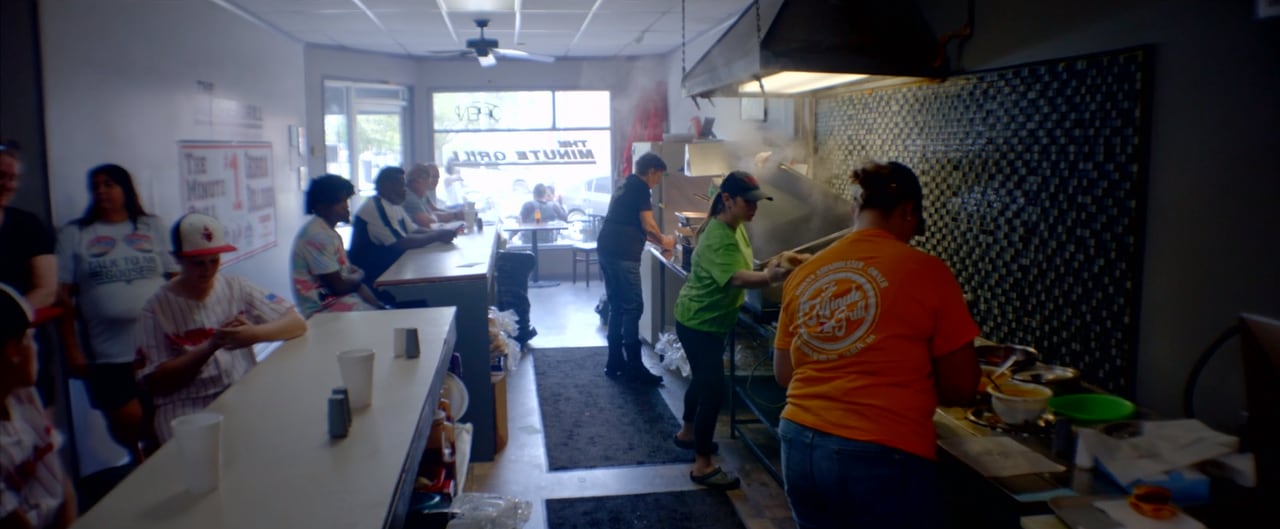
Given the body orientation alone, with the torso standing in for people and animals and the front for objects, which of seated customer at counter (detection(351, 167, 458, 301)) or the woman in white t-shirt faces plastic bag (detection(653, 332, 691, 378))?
the seated customer at counter

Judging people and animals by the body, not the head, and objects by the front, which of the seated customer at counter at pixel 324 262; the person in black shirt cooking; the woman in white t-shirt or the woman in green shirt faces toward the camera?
the woman in white t-shirt

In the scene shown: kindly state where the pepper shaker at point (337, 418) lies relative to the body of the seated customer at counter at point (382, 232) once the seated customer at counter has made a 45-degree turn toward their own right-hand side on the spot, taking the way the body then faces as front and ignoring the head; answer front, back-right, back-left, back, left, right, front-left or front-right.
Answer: front-right

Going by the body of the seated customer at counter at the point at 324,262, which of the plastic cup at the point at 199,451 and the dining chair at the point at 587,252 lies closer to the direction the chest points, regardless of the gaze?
the dining chair

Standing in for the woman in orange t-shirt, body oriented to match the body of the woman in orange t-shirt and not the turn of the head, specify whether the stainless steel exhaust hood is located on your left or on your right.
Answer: on your left

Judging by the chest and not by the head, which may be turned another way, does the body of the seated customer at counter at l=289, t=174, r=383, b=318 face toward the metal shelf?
yes

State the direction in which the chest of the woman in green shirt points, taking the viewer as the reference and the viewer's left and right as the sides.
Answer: facing to the right of the viewer

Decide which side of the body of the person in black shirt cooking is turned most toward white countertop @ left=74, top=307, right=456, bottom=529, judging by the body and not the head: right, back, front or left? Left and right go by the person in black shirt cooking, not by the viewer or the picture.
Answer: right

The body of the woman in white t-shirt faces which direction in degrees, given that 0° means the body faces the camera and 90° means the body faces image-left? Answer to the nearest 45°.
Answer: approximately 0°

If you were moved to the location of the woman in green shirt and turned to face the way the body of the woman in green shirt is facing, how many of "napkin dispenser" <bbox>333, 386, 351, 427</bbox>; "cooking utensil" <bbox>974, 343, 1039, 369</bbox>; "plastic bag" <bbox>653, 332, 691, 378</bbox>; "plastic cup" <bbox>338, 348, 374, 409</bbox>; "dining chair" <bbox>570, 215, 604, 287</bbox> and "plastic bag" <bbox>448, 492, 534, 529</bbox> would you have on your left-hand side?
2

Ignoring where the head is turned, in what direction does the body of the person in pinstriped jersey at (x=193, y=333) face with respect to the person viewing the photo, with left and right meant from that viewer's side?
facing the viewer and to the right of the viewer

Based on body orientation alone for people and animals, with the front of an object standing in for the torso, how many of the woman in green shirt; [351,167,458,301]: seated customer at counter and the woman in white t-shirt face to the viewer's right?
2

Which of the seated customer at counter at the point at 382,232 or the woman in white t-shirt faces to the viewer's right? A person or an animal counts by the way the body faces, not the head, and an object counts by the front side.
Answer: the seated customer at counter

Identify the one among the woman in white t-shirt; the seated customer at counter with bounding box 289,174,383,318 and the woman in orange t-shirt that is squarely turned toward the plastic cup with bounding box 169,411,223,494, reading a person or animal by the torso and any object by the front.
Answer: the woman in white t-shirt

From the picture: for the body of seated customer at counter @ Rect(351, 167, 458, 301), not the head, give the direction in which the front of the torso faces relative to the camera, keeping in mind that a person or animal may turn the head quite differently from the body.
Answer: to the viewer's right

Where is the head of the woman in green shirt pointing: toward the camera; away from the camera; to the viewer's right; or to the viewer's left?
to the viewer's right

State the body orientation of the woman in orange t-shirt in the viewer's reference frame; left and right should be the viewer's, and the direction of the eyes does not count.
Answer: facing away from the viewer and to the right of the viewer

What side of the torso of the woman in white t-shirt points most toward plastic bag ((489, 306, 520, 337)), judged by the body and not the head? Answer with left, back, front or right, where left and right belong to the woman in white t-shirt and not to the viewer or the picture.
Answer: left

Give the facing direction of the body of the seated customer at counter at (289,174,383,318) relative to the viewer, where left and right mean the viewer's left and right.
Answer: facing to the right of the viewer
